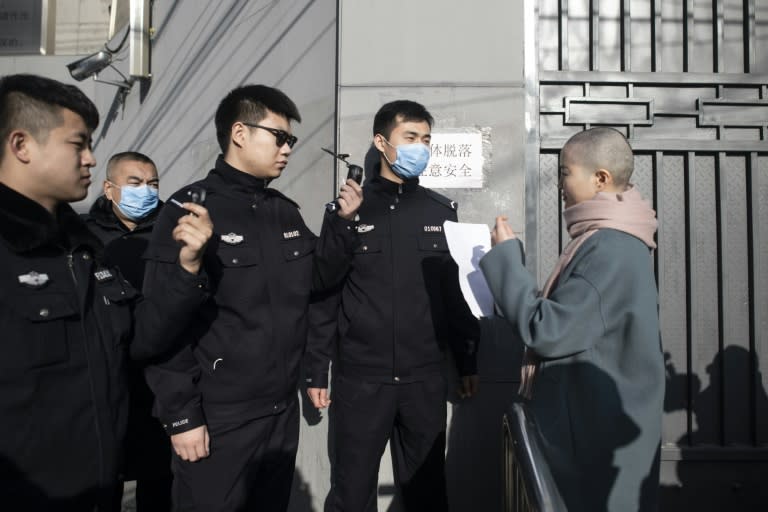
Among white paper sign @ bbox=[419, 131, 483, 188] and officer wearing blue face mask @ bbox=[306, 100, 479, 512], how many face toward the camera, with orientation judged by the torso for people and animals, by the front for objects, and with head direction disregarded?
2

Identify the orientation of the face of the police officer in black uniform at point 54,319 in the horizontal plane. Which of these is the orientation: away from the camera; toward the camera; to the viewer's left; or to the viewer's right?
to the viewer's right

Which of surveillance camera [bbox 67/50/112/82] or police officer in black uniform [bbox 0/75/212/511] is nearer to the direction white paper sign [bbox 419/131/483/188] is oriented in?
the police officer in black uniform

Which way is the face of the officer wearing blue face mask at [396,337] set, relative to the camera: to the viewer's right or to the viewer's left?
to the viewer's right

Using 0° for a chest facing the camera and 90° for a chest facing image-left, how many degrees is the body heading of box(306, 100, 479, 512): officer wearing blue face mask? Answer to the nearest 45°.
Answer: approximately 0°

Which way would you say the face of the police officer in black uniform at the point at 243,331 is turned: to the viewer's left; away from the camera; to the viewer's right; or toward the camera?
to the viewer's right

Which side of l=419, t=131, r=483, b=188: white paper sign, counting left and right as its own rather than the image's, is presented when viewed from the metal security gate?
left

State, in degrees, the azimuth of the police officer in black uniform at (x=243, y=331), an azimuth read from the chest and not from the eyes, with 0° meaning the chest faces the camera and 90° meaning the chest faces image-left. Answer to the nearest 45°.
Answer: approximately 315°

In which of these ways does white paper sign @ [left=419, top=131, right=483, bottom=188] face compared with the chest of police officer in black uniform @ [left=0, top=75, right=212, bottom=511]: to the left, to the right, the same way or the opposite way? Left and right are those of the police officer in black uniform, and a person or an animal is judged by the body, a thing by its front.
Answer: to the right

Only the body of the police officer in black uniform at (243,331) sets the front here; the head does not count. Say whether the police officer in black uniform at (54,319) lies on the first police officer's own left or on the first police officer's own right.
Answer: on the first police officer's own right

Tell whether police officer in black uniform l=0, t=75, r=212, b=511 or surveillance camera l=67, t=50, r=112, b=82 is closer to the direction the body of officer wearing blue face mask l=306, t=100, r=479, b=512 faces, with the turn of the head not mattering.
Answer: the police officer in black uniform

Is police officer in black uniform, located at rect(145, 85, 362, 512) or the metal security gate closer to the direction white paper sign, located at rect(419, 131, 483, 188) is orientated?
the police officer in black uniform

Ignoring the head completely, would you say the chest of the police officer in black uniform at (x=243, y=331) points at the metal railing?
yes
